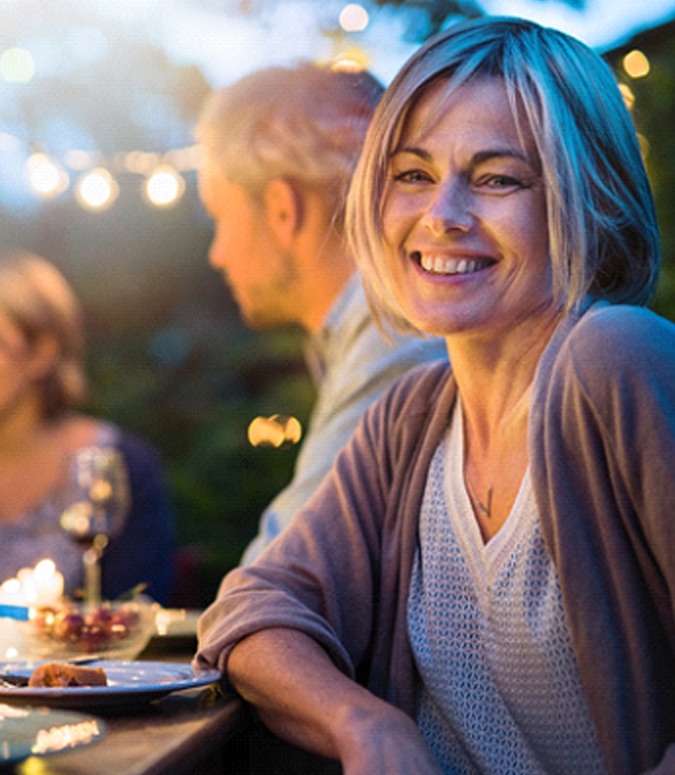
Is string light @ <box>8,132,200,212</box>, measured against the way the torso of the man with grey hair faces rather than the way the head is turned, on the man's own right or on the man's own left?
on the man's own right

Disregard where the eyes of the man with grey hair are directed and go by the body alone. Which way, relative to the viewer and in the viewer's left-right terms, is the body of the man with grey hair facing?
facing to the left of the viewer

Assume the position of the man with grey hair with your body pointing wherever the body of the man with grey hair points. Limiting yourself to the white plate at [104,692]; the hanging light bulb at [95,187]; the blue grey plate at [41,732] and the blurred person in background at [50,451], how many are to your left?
2

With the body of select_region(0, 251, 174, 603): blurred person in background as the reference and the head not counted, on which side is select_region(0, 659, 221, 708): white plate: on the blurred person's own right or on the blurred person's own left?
on the blurred person's own left

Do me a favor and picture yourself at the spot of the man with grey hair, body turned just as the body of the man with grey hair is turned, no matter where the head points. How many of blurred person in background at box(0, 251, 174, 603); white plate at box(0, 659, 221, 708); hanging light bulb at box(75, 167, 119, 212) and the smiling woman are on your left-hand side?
2

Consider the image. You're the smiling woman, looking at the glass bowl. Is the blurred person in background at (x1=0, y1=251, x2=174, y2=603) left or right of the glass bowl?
right
